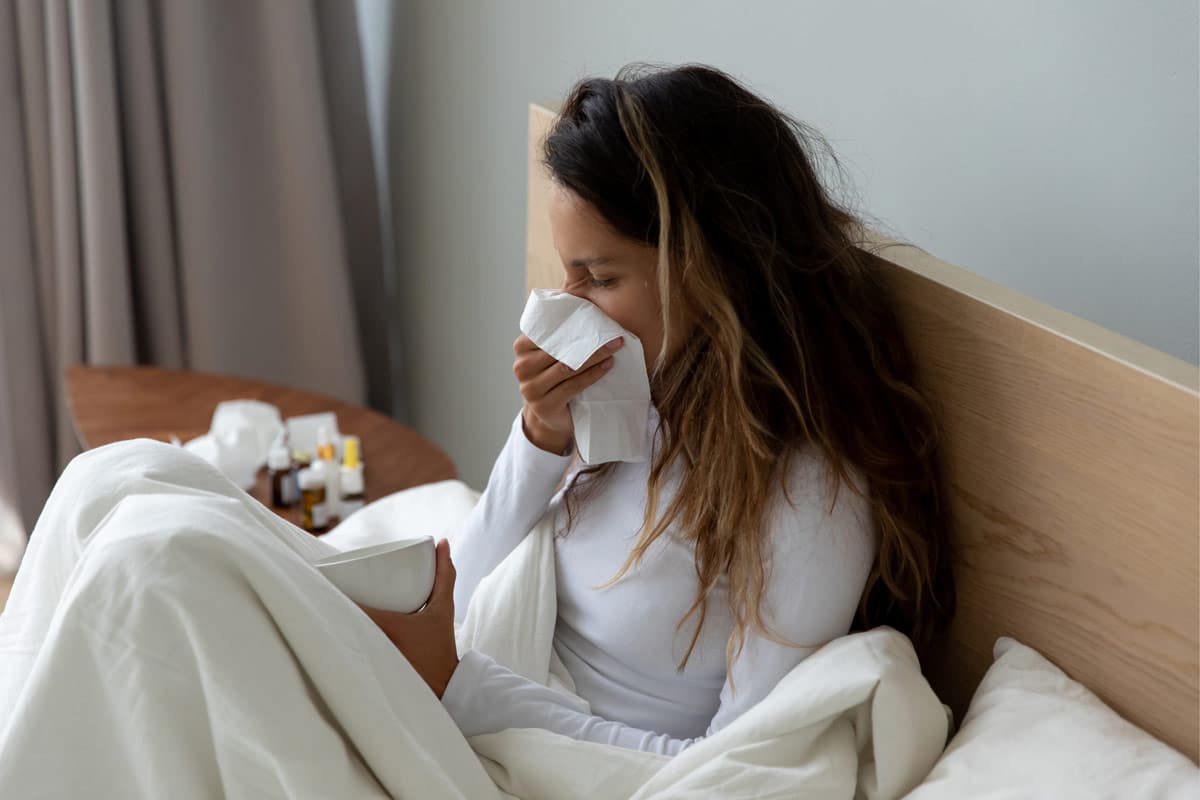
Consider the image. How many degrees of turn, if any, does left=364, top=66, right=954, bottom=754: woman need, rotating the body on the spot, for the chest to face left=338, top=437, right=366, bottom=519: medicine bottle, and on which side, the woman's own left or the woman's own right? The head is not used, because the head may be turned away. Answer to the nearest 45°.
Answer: approximately 45° to the woman's own right

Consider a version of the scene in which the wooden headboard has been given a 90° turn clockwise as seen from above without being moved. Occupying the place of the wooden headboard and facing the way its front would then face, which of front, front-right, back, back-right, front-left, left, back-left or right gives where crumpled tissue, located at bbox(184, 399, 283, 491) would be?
front

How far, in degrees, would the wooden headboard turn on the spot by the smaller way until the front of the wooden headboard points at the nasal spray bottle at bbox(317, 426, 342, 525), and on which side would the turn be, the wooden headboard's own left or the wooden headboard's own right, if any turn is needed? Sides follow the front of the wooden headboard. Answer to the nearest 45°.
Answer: approximately 90° to the wooden headboard's own right

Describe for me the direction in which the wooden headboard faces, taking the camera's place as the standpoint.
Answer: facing the viewer and to the left of the viewer

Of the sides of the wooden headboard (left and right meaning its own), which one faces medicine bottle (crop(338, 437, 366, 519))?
right

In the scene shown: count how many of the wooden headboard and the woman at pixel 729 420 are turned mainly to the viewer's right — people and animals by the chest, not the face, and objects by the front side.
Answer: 0

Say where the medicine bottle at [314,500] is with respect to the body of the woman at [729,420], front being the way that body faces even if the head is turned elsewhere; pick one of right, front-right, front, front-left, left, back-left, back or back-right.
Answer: front-right

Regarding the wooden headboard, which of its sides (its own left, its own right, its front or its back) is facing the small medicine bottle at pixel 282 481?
right

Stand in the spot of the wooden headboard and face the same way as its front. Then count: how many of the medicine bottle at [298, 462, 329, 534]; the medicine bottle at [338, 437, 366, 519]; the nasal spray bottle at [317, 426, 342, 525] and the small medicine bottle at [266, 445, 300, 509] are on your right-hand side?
4

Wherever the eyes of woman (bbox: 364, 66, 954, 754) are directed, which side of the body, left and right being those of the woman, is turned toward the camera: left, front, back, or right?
left

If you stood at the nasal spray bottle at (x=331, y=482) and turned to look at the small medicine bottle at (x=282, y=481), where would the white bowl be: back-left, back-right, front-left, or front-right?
back-left

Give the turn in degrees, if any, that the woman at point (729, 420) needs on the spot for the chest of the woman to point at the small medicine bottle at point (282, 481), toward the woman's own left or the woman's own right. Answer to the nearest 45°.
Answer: approximately 45° to the woman's own right
